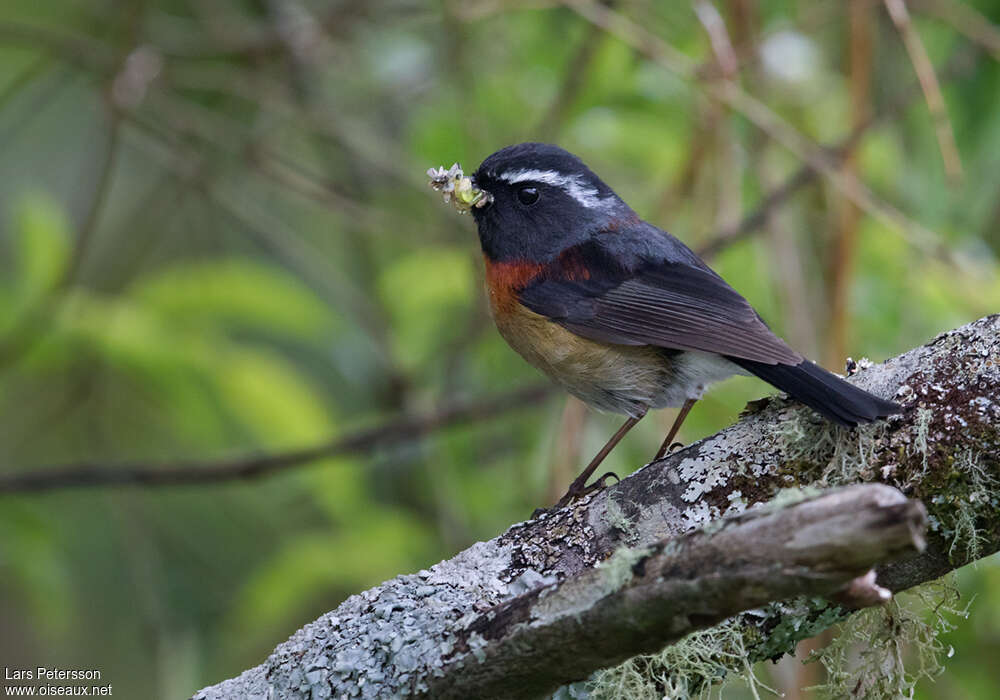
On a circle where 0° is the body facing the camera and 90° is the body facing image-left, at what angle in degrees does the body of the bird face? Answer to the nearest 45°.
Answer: approximately 90°

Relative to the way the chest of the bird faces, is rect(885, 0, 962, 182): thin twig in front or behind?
behind
